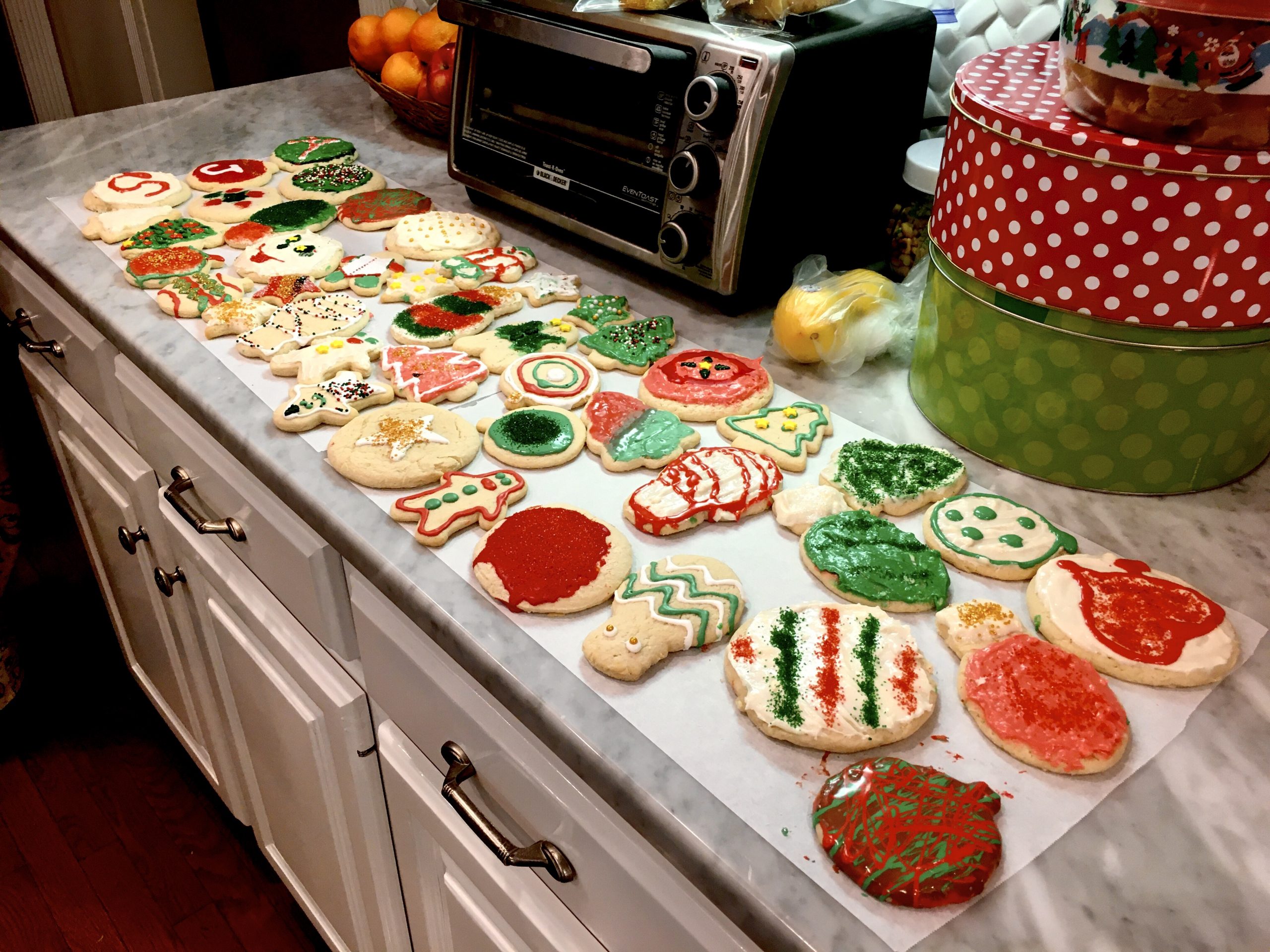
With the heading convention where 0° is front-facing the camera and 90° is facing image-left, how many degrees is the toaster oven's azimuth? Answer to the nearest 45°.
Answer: approximately 45°

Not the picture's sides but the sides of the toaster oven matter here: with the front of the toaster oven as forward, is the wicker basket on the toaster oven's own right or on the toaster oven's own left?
on the toaster oven's own right

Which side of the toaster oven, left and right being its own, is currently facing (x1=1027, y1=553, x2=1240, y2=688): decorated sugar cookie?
left

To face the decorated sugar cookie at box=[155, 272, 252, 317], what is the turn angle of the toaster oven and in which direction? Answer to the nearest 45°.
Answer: approximately 45° to its right

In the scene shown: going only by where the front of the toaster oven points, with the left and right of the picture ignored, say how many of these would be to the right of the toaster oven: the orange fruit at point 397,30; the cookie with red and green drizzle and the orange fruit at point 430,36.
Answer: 2

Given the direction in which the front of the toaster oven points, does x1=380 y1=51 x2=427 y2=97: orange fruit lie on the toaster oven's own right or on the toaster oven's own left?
on the toaster oven's own right

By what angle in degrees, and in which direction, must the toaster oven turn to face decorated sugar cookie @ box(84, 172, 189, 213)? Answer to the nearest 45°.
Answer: approximately 45° to its right

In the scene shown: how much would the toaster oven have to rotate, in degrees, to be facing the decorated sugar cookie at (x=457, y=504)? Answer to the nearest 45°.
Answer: approximately 45° to its left

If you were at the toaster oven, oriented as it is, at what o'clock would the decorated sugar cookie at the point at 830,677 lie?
The decorated sugar cookie is roughly at 10 o'clock from the toaster oven.

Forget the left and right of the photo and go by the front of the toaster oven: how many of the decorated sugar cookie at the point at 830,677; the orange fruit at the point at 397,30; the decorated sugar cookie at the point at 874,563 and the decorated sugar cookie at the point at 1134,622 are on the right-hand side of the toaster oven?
1
